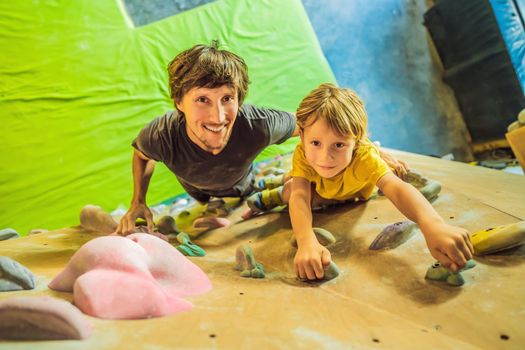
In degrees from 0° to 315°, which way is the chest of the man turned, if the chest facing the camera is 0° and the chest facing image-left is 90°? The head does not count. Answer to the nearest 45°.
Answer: approximately 0°

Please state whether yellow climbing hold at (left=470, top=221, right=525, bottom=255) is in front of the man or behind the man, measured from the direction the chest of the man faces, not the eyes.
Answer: in front

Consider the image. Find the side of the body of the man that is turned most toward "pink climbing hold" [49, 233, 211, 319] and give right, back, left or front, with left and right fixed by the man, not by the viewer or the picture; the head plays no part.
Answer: front

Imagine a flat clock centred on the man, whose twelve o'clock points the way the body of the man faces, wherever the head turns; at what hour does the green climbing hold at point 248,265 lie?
The green climbing hold is roughly at 12 o'clock from the man.

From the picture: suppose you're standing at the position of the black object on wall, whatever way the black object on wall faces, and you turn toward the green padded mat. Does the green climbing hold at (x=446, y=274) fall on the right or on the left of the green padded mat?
left

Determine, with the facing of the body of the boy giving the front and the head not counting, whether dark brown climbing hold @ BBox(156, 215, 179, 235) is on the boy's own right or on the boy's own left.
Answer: on the boy's own right

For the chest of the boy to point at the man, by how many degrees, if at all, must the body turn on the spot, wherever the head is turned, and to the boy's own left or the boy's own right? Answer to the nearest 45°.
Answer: approximately 135° to the boy's own right

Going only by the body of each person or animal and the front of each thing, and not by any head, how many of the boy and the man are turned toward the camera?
2

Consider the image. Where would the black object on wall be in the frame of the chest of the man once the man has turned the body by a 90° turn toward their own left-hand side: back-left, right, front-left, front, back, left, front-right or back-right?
front-left
